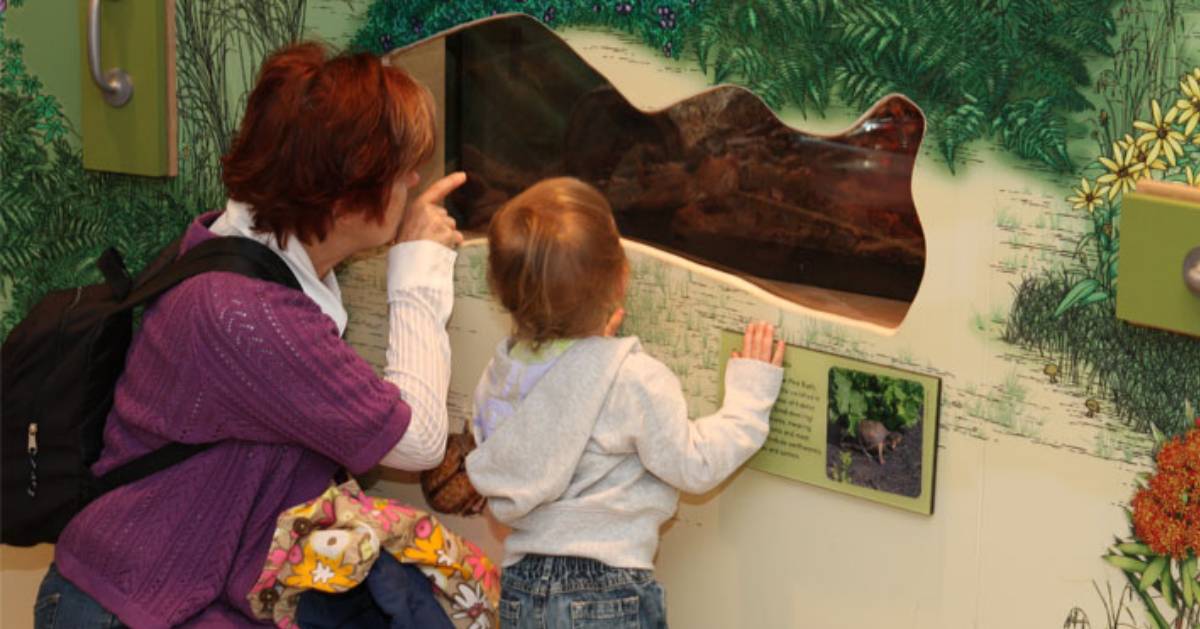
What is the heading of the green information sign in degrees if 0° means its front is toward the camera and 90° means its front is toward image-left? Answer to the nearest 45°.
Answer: approximately 45°

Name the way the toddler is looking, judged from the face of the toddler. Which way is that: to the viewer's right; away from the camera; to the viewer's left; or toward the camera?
away from the camera

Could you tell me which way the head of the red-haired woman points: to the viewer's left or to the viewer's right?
to the viewer's right

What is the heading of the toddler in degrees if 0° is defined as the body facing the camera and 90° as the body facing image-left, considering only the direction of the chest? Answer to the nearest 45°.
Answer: approximately 225°

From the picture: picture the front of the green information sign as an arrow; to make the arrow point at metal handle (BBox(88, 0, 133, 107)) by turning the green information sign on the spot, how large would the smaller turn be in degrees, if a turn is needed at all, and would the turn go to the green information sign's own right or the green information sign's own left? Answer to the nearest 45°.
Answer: approximately 90° to the green information sign's own right

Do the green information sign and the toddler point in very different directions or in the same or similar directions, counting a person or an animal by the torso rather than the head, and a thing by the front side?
very different directions

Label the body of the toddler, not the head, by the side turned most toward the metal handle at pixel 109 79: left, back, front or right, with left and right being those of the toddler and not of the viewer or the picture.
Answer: left
